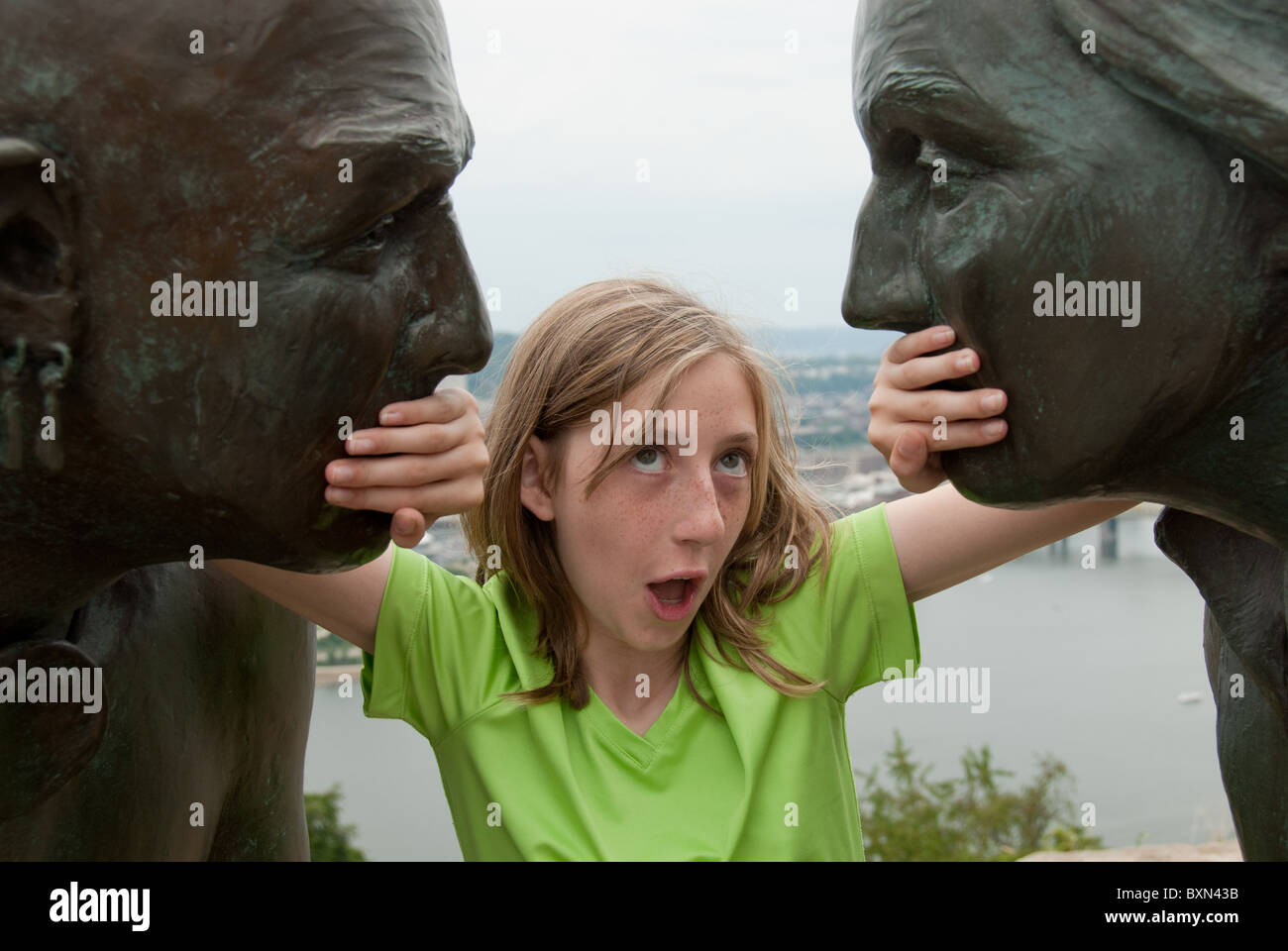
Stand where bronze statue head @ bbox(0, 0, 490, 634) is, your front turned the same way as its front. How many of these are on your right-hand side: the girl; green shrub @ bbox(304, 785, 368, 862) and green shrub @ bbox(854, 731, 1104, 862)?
0

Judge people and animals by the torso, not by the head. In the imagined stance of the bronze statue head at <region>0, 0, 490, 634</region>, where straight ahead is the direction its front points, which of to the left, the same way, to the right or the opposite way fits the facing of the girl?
to the right

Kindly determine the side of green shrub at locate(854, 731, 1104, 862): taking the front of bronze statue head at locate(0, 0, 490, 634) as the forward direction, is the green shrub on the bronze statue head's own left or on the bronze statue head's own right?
on the bronze statue head's own left

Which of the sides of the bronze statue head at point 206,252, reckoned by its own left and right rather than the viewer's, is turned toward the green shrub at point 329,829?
left

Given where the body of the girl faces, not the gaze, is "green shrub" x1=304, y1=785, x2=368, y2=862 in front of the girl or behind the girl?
behind

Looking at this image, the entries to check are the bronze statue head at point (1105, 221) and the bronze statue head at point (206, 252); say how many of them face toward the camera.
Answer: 0

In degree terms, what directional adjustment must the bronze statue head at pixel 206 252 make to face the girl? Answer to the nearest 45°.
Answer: approximately 45° to its left

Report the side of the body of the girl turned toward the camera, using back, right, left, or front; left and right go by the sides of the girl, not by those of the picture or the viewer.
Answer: front

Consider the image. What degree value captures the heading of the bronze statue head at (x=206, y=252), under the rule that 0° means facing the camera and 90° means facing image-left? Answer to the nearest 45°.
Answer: approximately 270°

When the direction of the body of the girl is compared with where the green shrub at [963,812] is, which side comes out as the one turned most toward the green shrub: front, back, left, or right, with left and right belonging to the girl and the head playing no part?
back

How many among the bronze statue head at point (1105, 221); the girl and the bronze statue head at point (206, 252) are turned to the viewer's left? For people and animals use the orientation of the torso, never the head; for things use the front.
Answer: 1

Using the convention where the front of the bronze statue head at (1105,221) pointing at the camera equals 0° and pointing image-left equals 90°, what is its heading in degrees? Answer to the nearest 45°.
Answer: approximately 90°
